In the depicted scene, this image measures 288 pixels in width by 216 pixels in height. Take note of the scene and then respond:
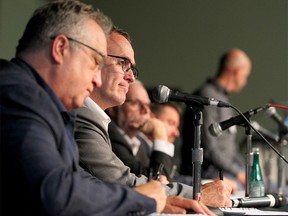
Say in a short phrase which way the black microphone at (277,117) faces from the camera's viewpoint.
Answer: facing to the left of the viewer

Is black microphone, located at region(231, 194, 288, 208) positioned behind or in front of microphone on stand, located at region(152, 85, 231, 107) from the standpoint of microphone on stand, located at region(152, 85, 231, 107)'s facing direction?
behind

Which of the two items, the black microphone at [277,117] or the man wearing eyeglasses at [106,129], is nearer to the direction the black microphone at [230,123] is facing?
the man wearing eyeglasses

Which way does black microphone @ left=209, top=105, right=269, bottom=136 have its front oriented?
to the viewer's left

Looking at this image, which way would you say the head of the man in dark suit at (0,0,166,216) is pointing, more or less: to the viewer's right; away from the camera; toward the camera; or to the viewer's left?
to the viewer's right

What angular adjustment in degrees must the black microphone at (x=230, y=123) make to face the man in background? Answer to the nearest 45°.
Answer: approximately 90° to its right

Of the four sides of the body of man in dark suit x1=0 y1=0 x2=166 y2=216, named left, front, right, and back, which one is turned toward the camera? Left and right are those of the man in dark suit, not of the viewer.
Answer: right

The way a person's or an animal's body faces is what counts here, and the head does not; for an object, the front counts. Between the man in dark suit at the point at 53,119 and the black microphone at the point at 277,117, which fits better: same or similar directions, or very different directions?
very different directions

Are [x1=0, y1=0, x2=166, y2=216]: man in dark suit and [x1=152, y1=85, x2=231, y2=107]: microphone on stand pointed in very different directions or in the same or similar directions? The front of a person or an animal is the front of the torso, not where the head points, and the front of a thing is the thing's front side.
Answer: very different directions

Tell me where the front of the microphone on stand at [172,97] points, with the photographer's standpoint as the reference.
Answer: facing to the left of the viewer
